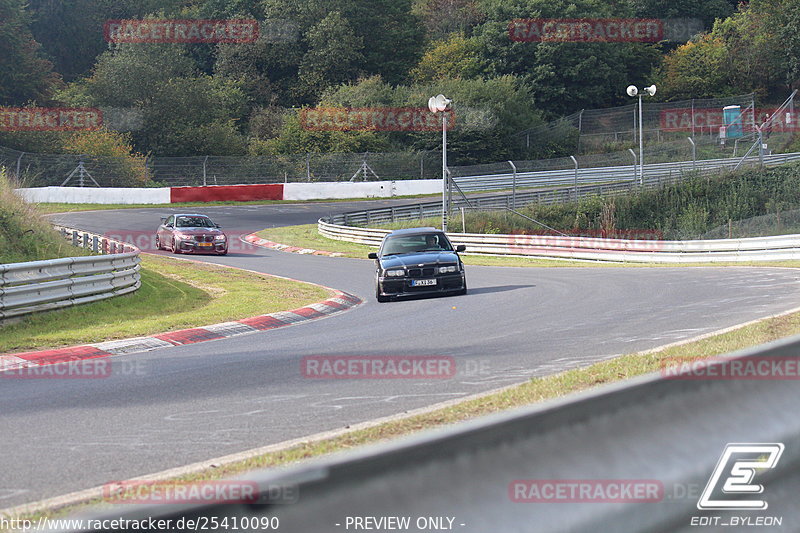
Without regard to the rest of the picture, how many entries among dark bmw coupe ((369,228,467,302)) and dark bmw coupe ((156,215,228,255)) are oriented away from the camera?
0

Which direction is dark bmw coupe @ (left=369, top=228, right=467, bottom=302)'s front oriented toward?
toward the camera

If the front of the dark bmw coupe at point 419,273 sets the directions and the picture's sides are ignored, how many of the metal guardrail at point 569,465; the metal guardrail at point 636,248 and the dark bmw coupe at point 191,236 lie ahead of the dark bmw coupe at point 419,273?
1

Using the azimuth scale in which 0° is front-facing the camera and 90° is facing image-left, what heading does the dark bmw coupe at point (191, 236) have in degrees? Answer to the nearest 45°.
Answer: approximately 315°

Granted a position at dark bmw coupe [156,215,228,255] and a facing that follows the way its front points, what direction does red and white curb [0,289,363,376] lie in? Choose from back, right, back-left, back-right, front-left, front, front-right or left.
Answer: front-right

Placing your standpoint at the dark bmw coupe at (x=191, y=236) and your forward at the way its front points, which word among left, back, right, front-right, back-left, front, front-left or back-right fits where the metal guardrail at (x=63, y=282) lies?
front-right

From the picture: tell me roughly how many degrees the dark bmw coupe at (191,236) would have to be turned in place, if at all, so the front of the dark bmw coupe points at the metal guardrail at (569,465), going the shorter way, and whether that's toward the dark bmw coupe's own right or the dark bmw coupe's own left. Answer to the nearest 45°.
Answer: approximately 45° to the dark bmw coupe's own right

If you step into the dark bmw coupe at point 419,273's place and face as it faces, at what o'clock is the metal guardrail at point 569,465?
The metal guardrail is roughly at 12 o'clock from the dark bmw coupe.

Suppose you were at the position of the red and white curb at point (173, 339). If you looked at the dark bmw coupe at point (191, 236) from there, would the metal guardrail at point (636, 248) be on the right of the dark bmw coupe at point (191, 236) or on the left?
right
